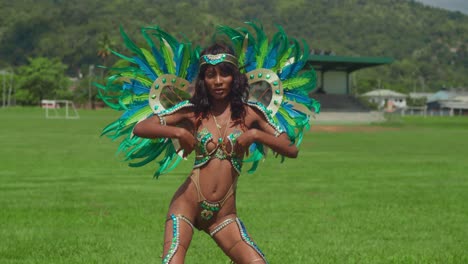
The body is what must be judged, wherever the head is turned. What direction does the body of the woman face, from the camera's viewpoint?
toward the camera
